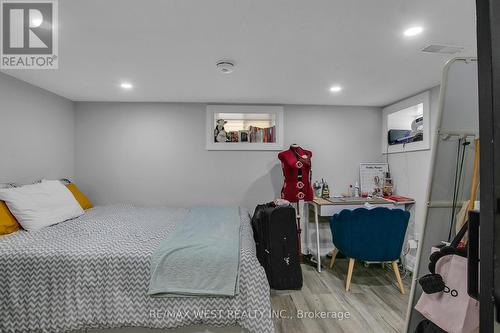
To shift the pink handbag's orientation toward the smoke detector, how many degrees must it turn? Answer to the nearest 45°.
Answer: approximately 90° to its right

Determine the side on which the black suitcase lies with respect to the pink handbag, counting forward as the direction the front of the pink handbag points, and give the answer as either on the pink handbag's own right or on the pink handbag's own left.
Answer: on the pink handbag's own right

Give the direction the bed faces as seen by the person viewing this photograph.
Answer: facing to the right of the viewer

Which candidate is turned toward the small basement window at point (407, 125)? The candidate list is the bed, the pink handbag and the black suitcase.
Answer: the bed

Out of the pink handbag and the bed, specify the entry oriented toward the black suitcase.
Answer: the bed

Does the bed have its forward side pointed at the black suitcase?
yes

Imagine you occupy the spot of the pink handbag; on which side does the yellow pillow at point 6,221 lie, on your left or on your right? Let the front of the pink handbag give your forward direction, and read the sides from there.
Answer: on your right

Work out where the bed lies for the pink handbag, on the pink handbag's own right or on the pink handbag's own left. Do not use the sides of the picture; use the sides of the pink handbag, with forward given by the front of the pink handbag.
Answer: on the pink handbag's own right

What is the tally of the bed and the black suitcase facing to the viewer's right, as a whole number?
1
